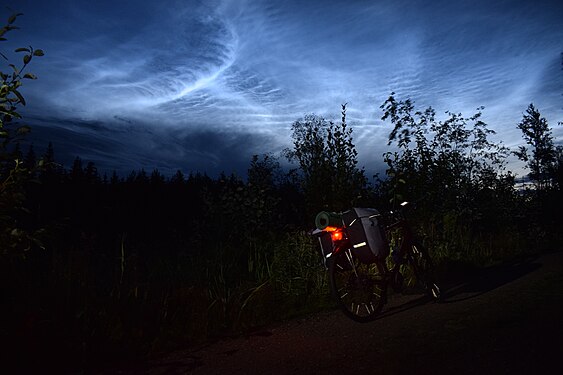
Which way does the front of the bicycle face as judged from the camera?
facing away from the viewer and to the right of the viewer
